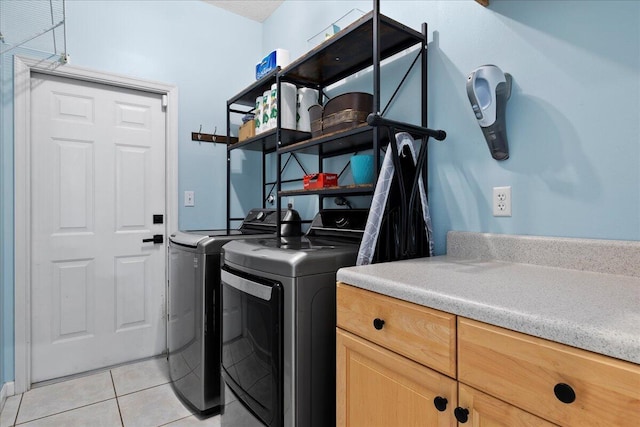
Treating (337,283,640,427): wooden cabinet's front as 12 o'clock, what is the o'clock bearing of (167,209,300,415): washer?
The washer is roughly at 2 o'clock from the wooden cabinet.

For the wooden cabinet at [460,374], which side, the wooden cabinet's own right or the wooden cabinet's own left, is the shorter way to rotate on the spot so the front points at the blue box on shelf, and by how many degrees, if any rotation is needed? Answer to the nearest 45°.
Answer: approximately 90° to the wooden cabinet's own right

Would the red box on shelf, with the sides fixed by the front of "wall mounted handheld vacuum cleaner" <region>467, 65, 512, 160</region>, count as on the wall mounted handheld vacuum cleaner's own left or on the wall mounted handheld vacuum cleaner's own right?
on the wall mounted handheld vacuum cleaner's own right

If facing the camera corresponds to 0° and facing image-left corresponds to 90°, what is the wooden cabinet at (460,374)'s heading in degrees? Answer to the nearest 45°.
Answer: approximately 45°

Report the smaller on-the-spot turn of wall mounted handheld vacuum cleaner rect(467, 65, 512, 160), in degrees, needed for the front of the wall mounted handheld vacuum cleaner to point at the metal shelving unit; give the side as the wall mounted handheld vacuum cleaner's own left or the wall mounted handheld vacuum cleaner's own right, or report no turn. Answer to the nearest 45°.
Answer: approximately 45° to the wall mounted handheld vacuum cleaner's own right

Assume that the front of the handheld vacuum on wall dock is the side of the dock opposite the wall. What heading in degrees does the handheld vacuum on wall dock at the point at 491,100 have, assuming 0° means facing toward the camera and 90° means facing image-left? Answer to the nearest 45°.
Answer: approximately 45°
